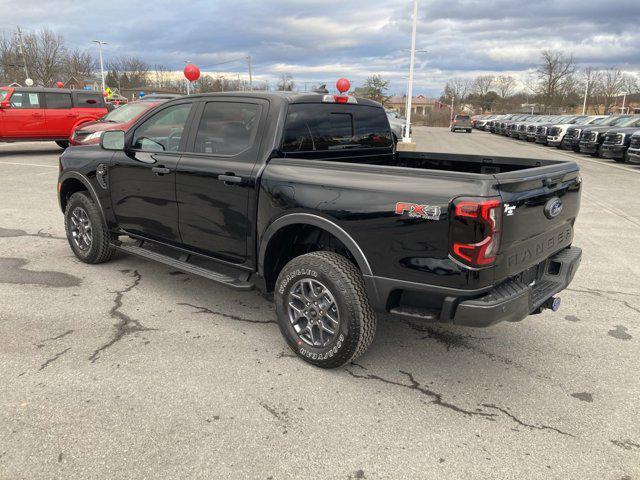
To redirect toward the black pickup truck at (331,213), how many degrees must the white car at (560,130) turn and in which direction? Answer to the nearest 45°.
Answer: approximately 45° to its left

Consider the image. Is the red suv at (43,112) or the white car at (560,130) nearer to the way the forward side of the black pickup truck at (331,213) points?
the red suv

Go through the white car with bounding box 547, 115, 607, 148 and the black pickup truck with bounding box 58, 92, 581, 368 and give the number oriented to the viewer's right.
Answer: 0

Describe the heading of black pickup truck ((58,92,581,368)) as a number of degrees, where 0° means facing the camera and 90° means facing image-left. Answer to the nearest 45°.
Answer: approximately 135°

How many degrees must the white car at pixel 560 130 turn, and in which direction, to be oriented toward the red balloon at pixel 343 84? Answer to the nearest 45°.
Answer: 0° — it already faces it

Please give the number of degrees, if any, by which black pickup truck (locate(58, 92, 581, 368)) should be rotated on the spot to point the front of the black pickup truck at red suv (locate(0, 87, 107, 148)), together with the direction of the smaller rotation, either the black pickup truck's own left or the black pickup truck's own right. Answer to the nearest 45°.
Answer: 0° — it already faces it

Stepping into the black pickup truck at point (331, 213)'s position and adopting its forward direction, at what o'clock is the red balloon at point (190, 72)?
The red balloon is roughly at 1 o'clock from the black pickup truck.

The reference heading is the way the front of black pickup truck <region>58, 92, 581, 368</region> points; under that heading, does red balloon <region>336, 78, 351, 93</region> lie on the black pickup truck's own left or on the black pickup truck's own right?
on the black pickup truck's own right

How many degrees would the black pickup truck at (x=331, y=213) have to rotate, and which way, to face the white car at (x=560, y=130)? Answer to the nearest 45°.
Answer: approximately 90° to its right
